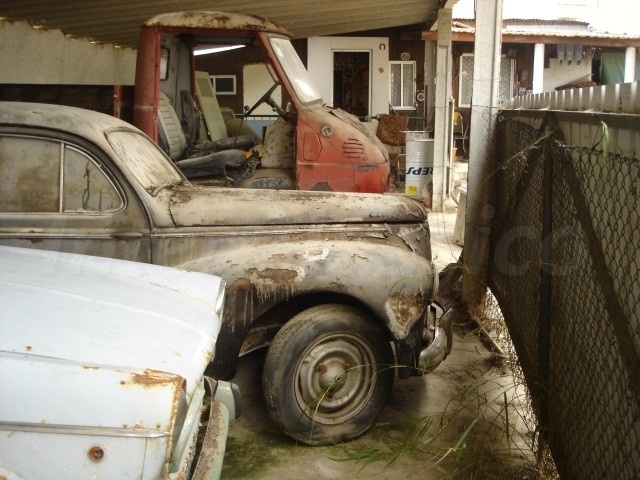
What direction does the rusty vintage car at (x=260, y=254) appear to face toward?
to the viewer's right

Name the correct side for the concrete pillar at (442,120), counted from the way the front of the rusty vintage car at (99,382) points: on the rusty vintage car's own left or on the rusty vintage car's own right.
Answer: on the rusty vintage car's own left

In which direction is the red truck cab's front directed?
to the viewer's right

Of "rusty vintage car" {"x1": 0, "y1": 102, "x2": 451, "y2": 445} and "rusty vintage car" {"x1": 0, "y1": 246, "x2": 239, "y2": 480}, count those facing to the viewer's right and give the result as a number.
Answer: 2

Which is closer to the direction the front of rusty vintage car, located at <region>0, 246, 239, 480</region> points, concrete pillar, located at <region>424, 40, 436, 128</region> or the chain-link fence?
the chain-link fence

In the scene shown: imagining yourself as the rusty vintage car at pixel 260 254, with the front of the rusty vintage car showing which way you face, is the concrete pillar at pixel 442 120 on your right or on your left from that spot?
on your left

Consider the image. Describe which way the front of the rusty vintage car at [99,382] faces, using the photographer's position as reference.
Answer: facing to the right of the viewer

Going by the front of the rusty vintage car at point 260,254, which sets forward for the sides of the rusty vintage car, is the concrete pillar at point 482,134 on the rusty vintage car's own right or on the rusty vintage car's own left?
on the rusty vintage car's own left

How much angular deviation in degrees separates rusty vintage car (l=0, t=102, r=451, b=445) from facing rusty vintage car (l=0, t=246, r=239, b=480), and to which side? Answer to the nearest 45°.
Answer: approximately 90° to its right

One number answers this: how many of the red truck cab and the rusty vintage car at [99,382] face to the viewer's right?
2

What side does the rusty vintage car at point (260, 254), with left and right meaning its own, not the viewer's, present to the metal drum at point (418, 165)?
left
